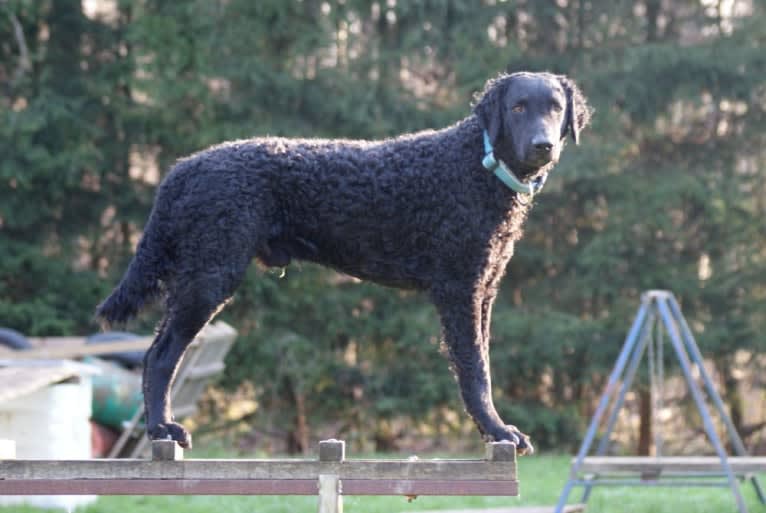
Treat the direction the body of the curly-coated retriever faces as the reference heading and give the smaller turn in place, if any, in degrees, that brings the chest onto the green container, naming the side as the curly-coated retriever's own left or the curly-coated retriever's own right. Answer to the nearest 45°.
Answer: approximately 90° to the curly-coated retriever's own left

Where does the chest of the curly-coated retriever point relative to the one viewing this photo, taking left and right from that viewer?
facing to the right of the viewer
